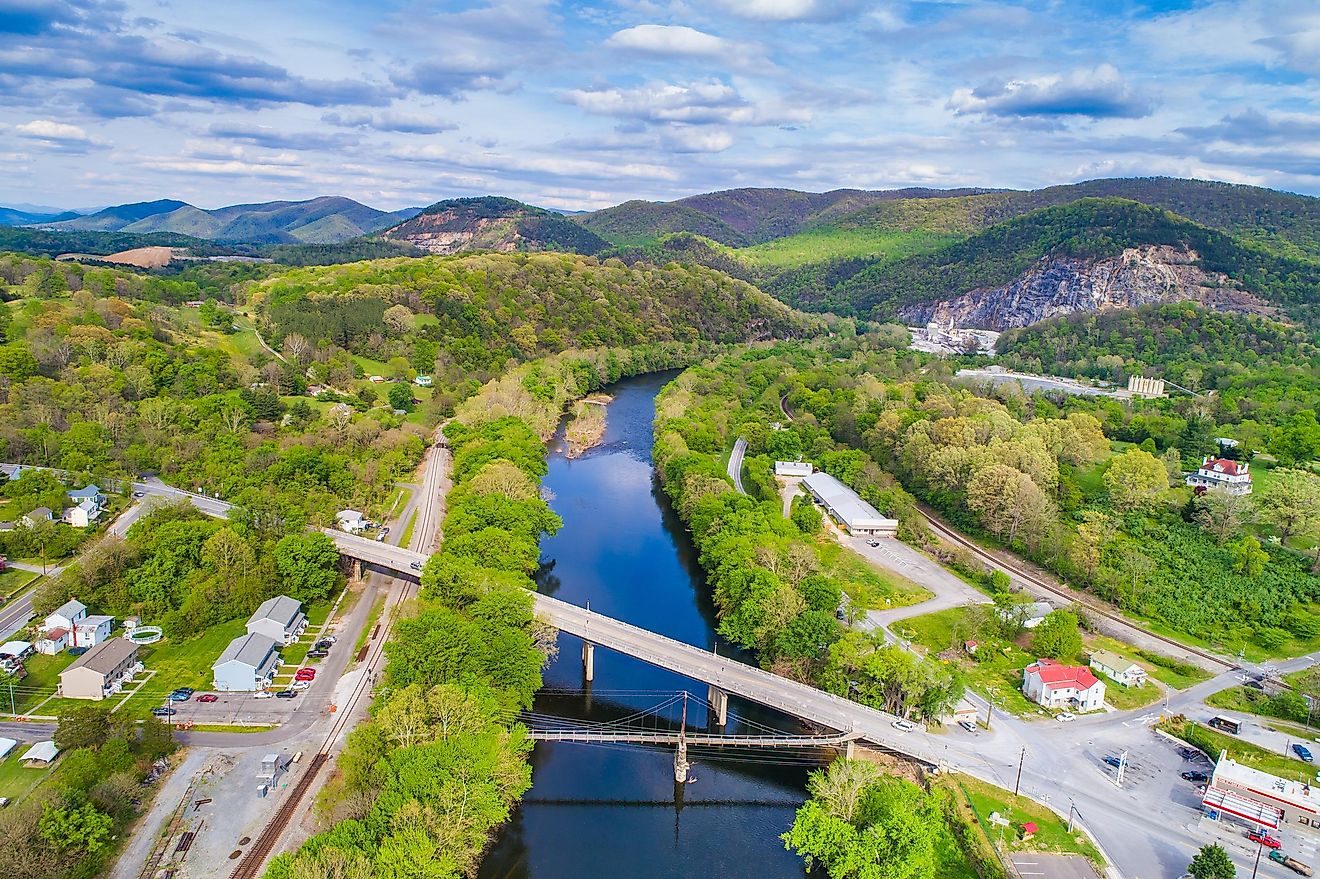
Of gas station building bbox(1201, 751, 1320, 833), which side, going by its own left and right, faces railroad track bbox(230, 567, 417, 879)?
right

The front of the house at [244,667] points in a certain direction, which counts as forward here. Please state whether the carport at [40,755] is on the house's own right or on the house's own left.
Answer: on the house's own right

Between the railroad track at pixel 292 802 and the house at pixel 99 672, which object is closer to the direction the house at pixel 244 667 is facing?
the railroad track

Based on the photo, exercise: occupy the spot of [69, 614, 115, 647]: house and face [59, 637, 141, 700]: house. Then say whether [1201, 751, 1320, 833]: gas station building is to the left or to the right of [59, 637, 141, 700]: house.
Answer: left

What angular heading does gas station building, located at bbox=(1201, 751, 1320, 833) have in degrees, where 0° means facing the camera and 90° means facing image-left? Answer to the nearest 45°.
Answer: approximately 45°

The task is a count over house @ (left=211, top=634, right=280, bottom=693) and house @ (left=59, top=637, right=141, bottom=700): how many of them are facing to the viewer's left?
0

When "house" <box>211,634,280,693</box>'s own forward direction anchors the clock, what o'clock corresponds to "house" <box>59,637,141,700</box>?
"house" <box>59,637,141,700</box> is roughly at 5 o'clock from "house" <box>211,634,280,693</box>.

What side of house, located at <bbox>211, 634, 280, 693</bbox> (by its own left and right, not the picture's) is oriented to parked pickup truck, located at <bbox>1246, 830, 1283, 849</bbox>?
front

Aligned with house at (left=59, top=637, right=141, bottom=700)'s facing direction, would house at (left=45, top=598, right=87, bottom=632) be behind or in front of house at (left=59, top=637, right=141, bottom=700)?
behind

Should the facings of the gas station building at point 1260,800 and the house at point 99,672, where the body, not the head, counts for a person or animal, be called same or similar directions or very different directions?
very different directions

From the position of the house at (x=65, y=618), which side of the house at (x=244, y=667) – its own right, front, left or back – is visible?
back

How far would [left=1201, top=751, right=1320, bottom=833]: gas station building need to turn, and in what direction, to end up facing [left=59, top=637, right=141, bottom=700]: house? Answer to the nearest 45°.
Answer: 0° — it already faces it
